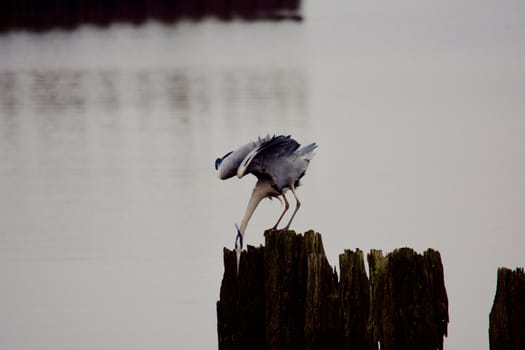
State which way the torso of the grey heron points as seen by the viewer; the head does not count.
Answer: to the viewer's left
